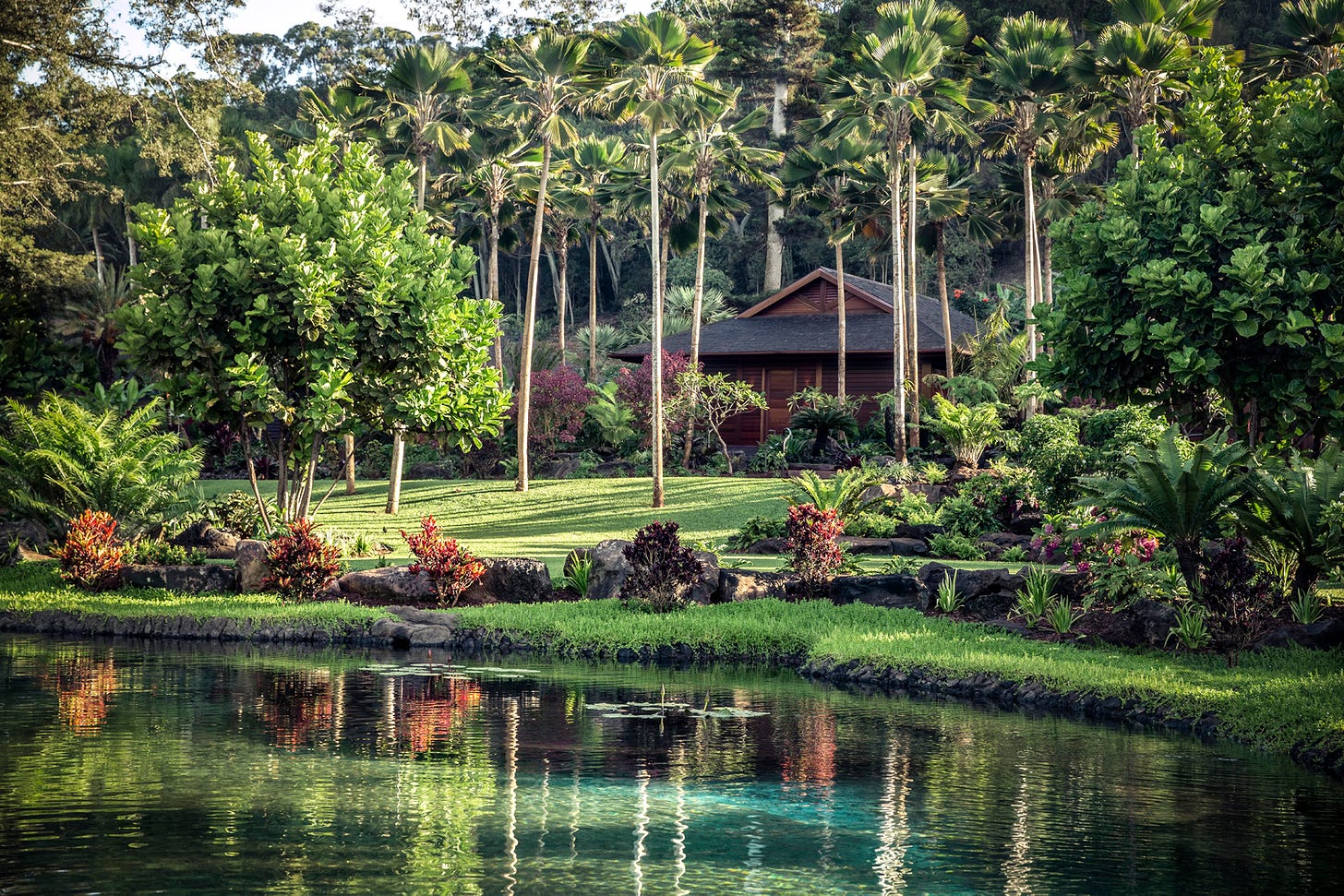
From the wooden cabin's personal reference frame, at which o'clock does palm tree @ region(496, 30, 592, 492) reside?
The palm tree is roughly at 1 o'clock from the wooden cabin.

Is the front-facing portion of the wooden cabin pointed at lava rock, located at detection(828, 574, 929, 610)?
yes

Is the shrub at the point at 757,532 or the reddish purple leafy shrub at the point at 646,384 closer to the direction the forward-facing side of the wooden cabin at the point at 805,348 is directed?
the shrub

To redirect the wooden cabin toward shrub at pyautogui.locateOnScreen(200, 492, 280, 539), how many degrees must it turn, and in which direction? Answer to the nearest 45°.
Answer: approximately 45° to its right

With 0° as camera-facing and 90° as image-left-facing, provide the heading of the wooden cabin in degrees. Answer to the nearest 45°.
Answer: approximately 0°

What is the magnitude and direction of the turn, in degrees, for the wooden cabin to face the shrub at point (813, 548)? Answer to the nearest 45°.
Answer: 0° — it already faces it
